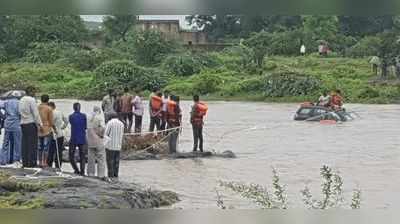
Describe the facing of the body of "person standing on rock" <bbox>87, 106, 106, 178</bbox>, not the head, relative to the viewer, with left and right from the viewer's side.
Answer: facing away from the viewer and to the right of the viewer

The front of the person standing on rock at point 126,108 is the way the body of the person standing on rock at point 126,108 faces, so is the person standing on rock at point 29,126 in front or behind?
behind

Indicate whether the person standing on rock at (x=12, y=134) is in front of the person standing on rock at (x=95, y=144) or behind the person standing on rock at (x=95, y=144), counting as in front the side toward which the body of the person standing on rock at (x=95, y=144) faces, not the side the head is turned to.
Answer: behind

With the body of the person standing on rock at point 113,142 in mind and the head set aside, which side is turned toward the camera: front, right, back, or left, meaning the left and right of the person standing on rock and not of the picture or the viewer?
back

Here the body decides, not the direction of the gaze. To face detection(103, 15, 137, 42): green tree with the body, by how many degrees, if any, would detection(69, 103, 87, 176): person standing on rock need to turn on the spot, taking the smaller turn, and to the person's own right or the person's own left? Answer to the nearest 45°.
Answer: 0° — they already face it

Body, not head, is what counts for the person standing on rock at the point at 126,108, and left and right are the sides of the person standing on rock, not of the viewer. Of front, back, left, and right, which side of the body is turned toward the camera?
back

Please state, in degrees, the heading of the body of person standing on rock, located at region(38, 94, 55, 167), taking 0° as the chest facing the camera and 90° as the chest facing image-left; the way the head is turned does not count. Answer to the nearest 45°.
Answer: approximately 225°

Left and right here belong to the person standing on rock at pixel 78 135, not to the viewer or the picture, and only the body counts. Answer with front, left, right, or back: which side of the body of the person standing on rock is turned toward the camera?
back

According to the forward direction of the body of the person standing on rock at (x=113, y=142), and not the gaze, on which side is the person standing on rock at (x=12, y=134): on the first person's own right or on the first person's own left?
on the first person's own left

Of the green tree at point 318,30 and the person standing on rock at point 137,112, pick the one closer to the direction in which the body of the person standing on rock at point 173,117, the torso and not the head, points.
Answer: the green tree
